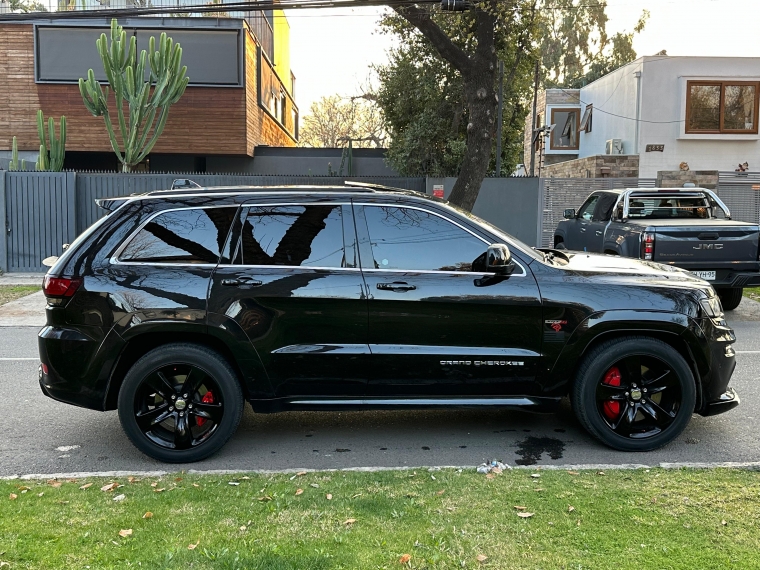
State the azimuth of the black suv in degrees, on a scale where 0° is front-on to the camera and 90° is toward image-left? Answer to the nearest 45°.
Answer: approximately 270°

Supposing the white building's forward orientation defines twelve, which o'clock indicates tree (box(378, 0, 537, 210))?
The tree is roughly at 1 o'clock from the white building.

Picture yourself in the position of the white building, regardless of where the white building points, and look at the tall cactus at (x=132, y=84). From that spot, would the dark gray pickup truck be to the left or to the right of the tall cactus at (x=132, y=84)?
left

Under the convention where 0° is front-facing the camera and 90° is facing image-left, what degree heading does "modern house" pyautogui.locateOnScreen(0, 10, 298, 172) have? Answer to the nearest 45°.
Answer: approximately 0°

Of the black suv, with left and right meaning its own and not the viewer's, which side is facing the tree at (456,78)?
left

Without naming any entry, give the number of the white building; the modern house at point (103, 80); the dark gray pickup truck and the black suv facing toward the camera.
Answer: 2

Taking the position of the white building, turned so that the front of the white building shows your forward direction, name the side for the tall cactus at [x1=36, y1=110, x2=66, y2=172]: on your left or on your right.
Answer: on your right

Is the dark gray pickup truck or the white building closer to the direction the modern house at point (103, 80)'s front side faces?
the dark gray pickup truck

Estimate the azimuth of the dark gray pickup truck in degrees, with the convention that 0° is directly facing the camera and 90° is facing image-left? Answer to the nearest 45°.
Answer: approximately 135°

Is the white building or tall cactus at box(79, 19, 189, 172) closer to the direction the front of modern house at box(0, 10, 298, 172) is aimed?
the tall cactus

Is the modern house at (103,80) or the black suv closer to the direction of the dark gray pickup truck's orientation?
the modern house

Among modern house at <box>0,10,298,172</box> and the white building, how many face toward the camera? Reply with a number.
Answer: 2

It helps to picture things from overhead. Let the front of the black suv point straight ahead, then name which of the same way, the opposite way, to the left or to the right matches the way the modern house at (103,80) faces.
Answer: to the right
